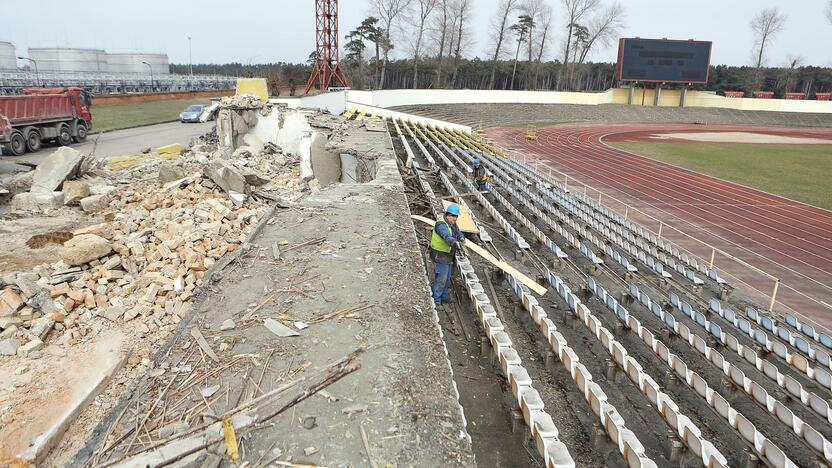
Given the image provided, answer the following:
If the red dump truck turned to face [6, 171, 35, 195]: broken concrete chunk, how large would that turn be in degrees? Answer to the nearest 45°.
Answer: approximately 135° to its right

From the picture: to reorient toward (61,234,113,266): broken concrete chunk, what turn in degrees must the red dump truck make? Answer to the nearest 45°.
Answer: approximately 135° to its right

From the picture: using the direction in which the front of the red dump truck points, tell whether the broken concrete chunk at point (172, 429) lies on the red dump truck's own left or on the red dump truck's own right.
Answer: on the red dump truck's own right

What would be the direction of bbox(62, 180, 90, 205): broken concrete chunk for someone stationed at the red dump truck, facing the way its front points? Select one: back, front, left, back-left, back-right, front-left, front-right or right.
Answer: back-right

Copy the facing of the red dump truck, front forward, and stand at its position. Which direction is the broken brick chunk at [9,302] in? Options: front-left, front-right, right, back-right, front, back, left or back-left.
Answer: back-right

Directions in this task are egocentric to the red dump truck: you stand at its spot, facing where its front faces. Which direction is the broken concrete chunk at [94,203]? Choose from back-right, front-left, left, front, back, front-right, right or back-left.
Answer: back-right

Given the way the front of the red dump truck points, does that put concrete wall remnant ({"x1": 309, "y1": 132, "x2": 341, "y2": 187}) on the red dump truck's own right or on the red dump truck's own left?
on the red dump truck's own right

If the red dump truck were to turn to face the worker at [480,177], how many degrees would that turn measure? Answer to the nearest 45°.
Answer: approximately 90° to its right

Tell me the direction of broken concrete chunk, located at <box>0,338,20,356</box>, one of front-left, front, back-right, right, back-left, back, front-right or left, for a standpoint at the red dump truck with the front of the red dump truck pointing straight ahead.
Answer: back-right

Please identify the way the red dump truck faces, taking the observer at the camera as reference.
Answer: facing away from the viewer and to the right of the viewer
